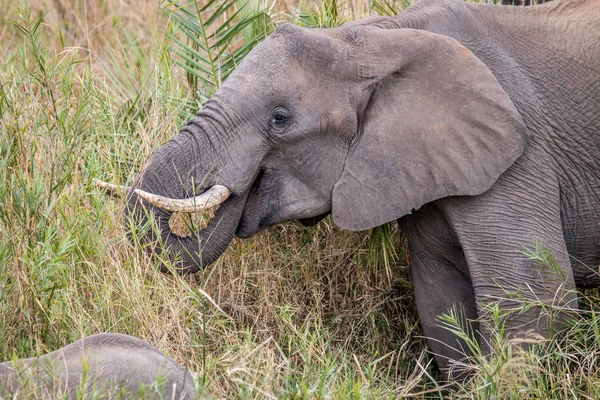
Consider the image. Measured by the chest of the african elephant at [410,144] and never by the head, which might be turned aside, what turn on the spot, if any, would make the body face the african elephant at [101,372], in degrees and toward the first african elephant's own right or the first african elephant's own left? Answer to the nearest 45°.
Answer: approximately 45° to the first african elephant's own left

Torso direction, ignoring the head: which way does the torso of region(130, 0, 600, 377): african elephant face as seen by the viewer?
to the viewer's left
